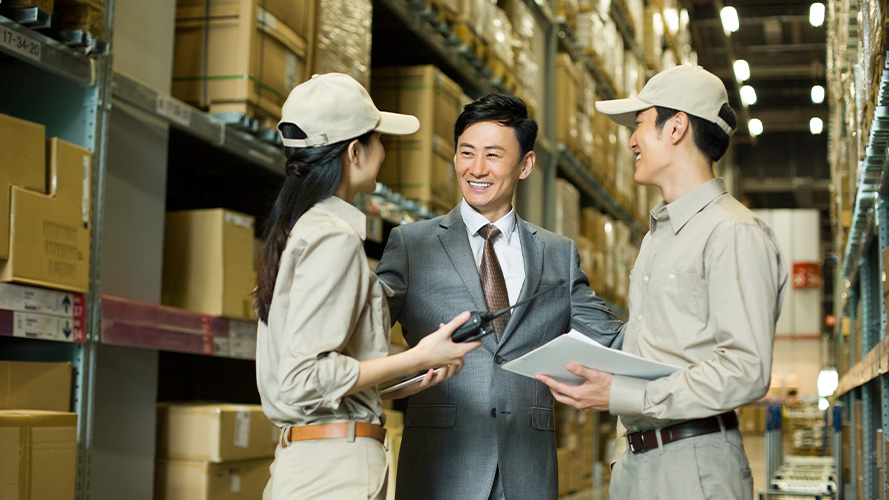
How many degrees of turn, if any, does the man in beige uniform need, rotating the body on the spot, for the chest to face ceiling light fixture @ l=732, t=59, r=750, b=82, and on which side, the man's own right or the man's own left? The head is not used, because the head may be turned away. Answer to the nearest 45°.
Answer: approximately 90° to the man's own right

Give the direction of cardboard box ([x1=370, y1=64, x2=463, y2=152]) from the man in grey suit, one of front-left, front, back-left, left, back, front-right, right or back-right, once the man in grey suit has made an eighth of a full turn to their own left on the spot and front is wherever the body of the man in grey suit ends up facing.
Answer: back-left

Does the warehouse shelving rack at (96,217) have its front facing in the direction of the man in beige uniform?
yes

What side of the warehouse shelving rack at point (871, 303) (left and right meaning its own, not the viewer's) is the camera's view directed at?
left

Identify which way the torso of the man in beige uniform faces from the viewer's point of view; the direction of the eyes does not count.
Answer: to the viewer's left

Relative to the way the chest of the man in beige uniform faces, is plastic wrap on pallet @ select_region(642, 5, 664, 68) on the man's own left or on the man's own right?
on the man's own right

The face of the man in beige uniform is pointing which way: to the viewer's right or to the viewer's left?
to the viewer's left
